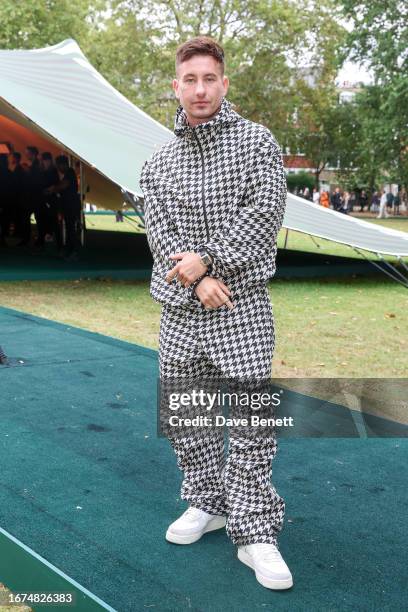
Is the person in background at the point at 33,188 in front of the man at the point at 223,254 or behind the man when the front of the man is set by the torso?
behind

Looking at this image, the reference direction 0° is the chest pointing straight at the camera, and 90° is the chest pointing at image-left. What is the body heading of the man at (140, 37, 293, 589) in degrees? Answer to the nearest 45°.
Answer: approximately 0°

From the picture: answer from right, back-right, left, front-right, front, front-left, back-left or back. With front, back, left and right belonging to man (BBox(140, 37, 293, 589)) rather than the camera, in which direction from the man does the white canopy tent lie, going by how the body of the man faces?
back

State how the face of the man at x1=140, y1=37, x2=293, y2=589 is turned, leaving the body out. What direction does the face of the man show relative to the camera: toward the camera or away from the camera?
toward the camera

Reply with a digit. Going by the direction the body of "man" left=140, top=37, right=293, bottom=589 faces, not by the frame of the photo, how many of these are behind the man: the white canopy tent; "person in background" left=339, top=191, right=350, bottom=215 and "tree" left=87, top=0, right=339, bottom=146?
3

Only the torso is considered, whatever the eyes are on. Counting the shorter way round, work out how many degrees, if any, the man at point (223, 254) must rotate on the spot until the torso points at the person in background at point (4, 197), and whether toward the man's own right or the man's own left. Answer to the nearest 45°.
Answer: approximately 180°

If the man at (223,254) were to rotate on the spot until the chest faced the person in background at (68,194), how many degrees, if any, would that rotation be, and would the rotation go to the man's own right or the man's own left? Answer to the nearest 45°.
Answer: approximately 180°

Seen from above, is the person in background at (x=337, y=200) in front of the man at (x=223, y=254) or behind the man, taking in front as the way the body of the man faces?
behind
